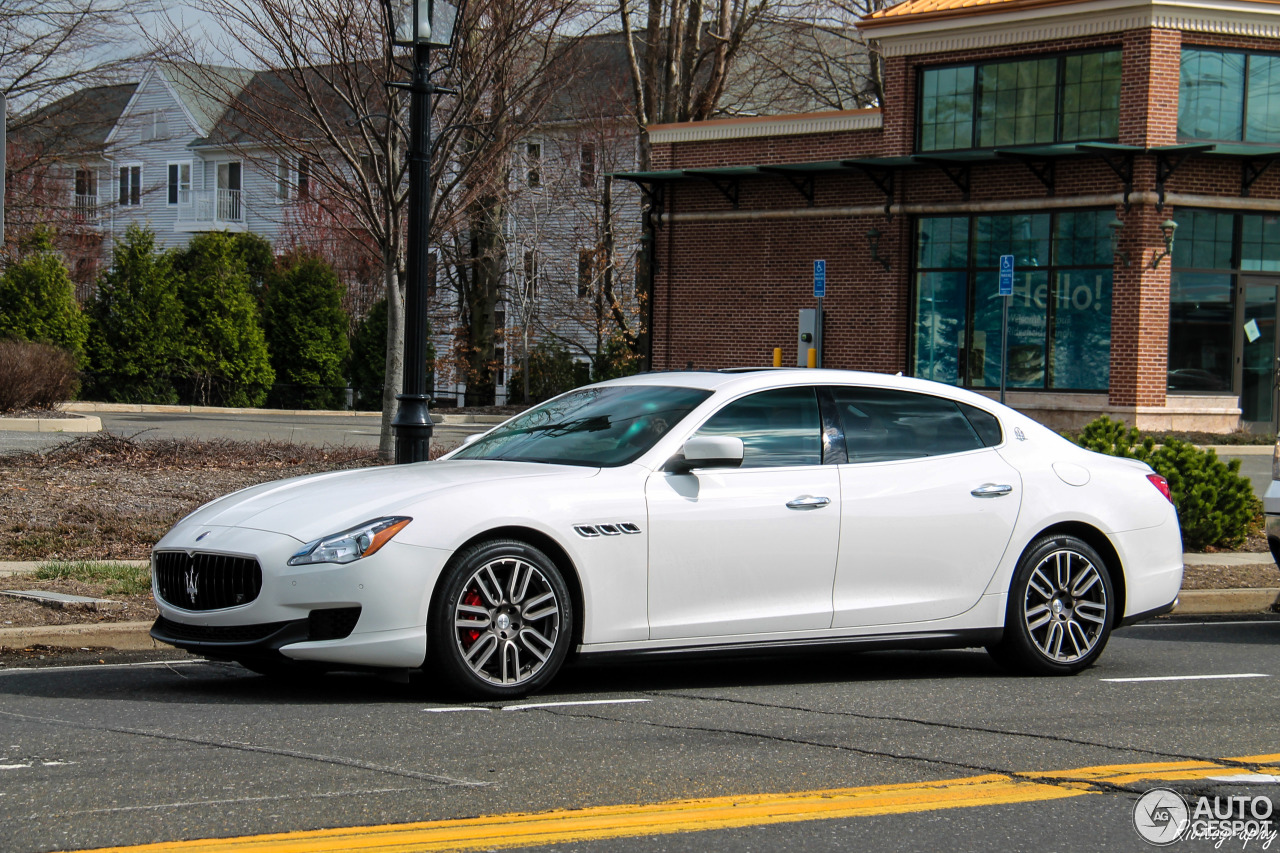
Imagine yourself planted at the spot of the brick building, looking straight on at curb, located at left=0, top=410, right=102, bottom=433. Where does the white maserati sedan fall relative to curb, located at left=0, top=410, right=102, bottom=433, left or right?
left

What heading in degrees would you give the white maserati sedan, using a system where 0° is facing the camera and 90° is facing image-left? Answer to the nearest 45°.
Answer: approximately 45°

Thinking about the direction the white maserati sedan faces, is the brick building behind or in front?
behind

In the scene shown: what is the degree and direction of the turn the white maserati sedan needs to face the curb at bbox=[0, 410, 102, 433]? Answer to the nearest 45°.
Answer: approximately 90° to its right

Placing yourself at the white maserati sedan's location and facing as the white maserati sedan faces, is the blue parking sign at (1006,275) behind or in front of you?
behind

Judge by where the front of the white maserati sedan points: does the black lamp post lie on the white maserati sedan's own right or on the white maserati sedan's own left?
on the white maserati sedan's own right

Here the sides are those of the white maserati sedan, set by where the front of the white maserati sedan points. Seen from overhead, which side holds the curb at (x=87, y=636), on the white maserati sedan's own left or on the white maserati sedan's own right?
on the white maserati sedan's own right
